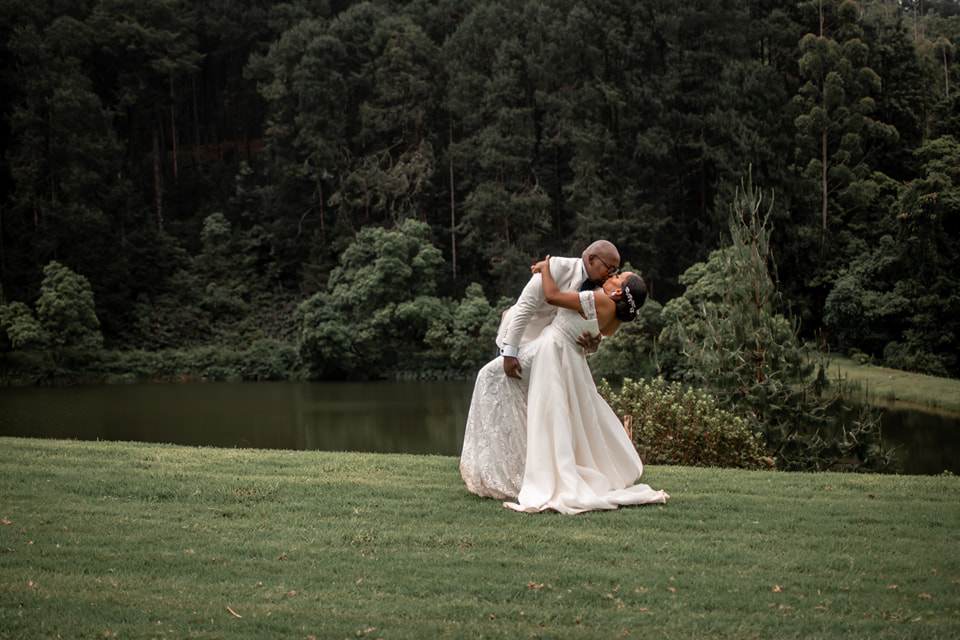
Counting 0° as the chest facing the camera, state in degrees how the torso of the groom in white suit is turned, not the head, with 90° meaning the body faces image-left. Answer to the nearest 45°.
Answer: approximately 270°

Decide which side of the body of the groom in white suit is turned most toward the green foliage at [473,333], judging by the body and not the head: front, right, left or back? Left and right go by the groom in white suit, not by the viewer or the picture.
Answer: left

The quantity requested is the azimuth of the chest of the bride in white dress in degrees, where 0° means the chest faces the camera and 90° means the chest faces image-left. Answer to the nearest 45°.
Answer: approximately 90°

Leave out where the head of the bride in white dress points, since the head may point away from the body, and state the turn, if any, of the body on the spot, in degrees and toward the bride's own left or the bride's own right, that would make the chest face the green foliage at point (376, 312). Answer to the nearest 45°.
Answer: approximately 90° to the bride's own right
